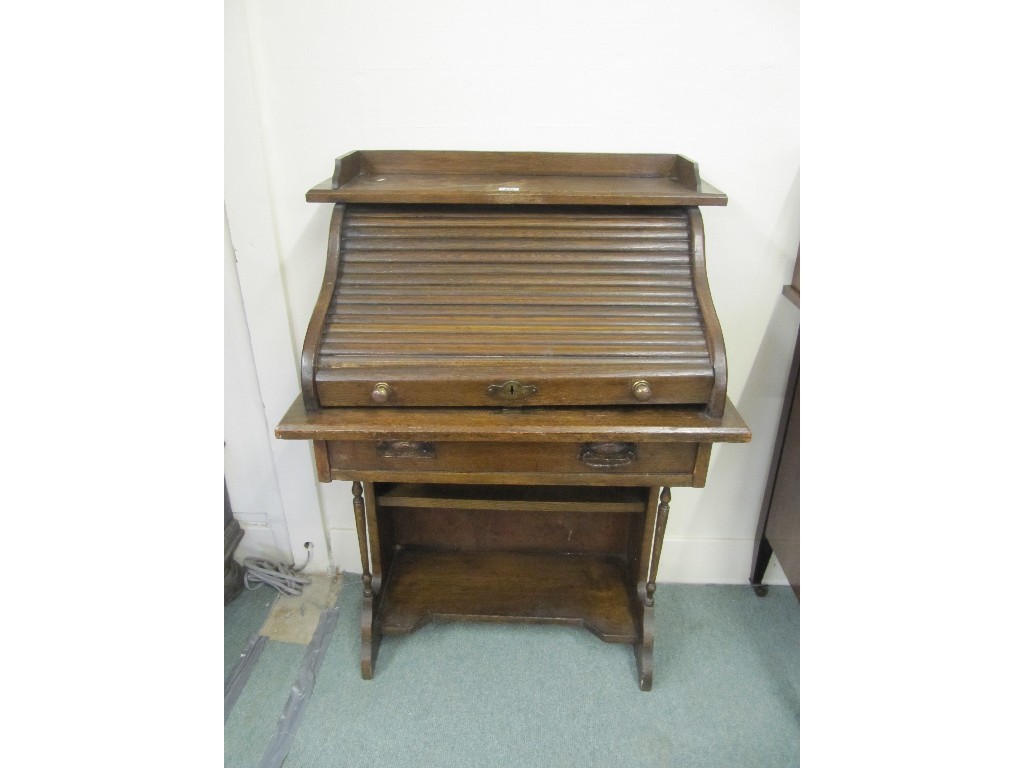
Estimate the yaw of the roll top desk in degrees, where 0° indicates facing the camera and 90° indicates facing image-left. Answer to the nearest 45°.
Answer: approximately 0°

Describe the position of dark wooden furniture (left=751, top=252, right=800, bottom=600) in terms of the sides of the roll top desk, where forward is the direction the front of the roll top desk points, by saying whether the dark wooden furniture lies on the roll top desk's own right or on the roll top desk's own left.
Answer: on the roll top desk's own left
